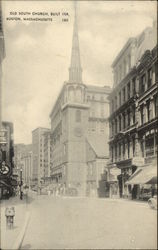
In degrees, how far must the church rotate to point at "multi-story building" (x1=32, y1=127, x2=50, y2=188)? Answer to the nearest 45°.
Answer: approximately 90° to its right

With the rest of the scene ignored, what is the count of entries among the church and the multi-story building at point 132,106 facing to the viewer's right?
0

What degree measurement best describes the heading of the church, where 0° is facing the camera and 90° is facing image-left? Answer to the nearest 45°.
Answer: approximately 45°
